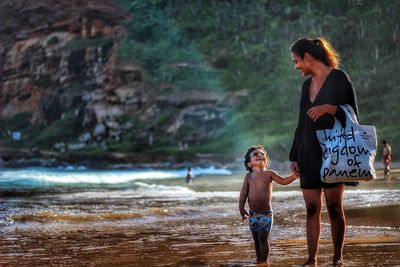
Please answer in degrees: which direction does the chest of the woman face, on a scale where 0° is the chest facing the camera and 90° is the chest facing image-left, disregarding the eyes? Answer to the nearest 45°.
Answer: approximately 45°

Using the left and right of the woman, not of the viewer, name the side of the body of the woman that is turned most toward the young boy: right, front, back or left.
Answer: right

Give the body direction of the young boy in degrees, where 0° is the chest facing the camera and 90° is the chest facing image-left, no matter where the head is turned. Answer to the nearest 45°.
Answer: approximately 315°

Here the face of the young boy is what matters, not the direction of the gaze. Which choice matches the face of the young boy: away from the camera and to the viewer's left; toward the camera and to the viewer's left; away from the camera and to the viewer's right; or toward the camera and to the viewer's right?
toward the camera and to the viewer's right
